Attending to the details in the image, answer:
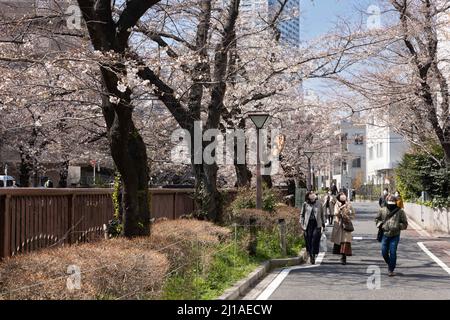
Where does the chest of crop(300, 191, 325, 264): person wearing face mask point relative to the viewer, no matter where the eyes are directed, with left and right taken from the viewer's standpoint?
facing the viewer

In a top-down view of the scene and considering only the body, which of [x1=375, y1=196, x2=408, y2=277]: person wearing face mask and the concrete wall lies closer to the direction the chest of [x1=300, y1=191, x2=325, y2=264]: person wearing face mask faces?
the person wearing face mask

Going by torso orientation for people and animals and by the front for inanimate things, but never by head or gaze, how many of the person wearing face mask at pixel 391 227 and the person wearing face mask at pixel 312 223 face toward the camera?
2

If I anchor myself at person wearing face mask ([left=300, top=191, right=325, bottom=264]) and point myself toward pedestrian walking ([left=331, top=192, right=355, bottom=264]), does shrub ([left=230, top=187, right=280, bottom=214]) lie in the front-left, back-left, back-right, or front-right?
back-left

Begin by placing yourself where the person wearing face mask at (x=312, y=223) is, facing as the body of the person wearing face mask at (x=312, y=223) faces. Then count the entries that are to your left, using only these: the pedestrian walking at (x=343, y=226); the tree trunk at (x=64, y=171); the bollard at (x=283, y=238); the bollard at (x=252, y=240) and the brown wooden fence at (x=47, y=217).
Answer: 1

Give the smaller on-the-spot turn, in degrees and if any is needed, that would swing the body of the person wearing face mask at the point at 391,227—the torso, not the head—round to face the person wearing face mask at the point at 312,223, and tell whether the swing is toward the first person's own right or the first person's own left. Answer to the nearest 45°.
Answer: approximately 135° to the first person's own right

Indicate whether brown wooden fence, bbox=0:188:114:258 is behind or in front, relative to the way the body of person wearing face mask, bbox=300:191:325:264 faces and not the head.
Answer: in front

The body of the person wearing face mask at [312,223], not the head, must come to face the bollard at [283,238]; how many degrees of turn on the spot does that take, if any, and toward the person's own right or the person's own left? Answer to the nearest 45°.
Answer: approximately 90° to the person's own right

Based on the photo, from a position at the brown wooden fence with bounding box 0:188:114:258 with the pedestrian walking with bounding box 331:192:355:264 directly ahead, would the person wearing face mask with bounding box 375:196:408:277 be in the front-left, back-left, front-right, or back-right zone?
front-right

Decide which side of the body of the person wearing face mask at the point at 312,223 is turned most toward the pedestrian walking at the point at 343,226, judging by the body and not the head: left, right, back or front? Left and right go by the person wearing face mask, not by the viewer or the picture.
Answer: left

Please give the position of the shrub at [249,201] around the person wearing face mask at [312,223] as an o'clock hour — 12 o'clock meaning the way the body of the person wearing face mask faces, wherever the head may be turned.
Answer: The shrub is roughly at 5 o'clock from the person wearing face mask.

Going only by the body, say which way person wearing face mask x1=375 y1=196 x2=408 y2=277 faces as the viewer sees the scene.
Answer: toward the camera

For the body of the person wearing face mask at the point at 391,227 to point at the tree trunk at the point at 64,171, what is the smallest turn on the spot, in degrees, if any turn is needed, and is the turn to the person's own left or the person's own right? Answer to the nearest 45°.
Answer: approximately 135° to the person's own right

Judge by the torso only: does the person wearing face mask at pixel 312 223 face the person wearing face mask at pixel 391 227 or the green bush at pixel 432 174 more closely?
the person wearing face mask
